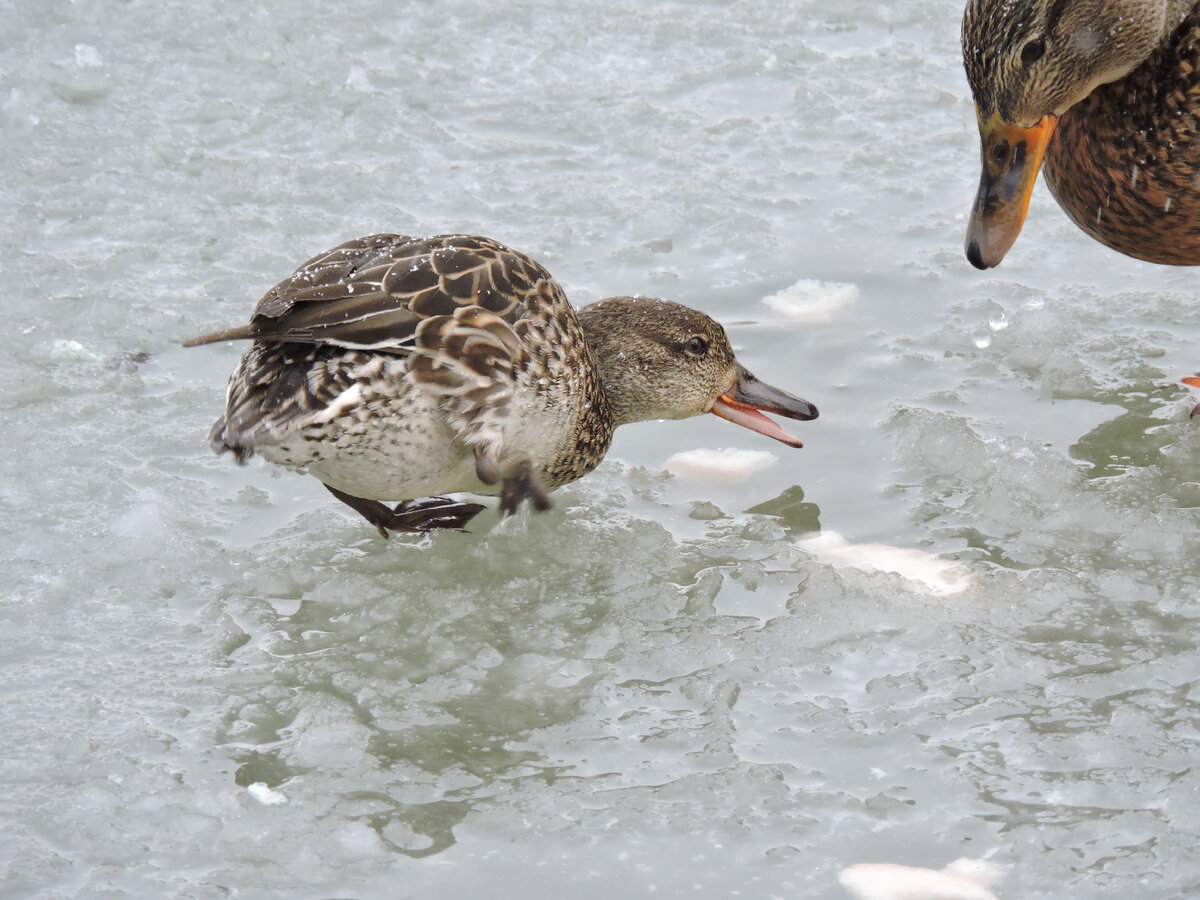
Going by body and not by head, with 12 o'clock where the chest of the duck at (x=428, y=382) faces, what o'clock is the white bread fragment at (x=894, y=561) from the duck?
The white bread fragment is roughly at 12 o'clock from the duck.

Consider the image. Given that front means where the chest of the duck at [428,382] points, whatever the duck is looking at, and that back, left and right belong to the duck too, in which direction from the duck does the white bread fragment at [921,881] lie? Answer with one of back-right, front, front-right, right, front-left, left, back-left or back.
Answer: front-right

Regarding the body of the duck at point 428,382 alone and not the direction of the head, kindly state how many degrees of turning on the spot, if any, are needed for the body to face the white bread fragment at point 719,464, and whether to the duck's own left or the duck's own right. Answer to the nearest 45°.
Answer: approximately 45° to the duck's own left

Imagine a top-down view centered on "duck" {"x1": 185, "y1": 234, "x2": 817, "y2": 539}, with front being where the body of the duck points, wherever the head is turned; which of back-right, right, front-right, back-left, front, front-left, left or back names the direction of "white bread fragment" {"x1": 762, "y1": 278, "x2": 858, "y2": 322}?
front-left

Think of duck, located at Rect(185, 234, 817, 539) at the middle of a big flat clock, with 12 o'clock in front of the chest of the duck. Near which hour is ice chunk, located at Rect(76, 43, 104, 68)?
The ice chunk is roughly at 8 o'clock from the duck.

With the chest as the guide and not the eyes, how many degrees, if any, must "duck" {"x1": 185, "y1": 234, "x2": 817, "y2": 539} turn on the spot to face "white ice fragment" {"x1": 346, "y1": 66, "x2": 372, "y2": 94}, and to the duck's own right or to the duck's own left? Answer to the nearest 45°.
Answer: approximately 90° to the duck's own left

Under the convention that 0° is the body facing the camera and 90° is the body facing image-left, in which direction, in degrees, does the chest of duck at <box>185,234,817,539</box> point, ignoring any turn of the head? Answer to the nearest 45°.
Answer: approximately 270°

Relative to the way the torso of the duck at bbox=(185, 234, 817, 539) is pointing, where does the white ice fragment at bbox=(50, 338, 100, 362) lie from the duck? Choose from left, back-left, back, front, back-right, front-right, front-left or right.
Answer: back-left
